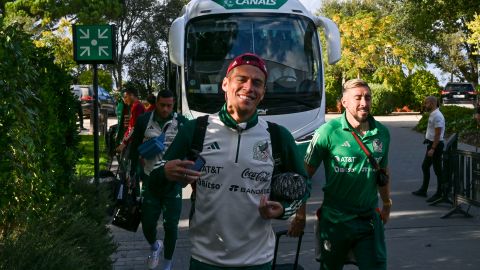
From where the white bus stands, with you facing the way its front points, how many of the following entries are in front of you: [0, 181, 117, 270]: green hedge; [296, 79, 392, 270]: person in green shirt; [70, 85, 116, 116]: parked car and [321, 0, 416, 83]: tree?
2

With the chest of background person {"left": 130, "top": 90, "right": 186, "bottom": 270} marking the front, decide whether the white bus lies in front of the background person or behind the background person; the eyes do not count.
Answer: behind

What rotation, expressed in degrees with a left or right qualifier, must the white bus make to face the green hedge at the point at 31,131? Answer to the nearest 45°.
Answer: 0° — it already faces it

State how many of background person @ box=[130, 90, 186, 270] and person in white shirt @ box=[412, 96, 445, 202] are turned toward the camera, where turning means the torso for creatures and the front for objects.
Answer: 1

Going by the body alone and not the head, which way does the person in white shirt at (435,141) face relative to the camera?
to the viewer's left

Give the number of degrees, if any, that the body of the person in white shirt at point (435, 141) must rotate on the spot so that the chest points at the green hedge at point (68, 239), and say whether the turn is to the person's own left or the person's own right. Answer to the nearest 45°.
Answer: approximately 90° to the person's own left

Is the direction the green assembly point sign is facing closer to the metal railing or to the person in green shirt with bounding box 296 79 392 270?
the person in green shirt

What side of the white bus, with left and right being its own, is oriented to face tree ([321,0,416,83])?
back

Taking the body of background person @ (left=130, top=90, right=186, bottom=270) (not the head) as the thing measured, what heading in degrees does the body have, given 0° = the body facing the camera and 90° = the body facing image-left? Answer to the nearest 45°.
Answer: approximately 0°
